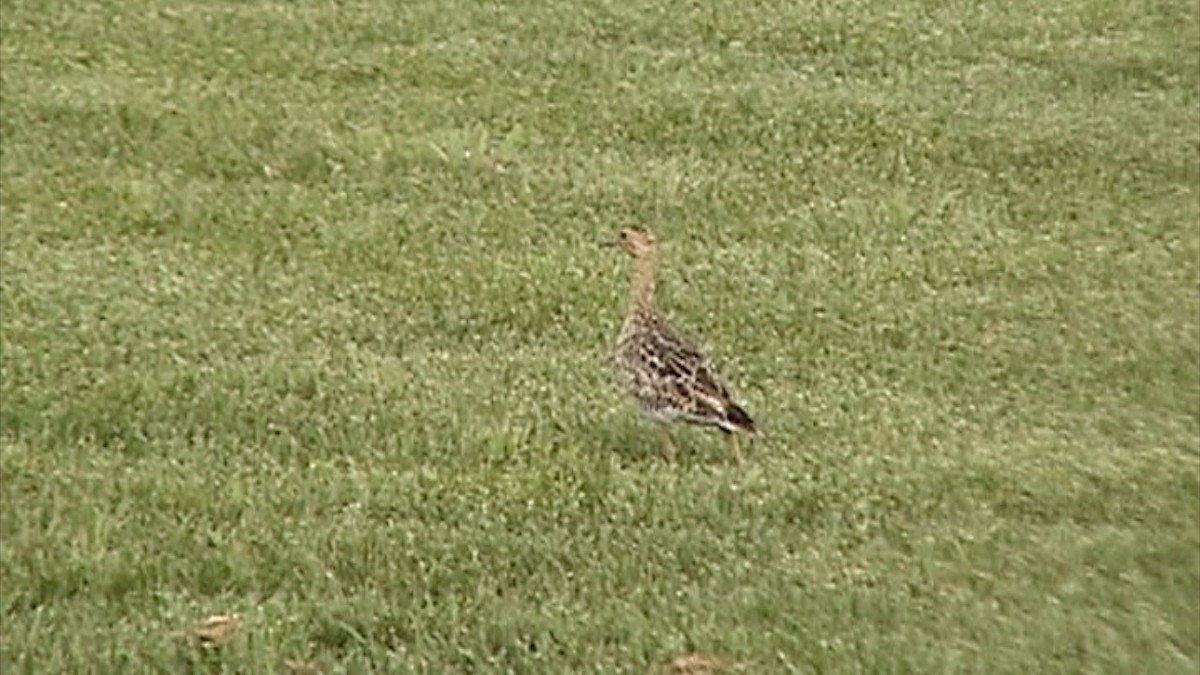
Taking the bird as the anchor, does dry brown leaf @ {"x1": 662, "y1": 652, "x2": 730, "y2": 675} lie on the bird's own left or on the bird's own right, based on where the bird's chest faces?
on the bird's own left

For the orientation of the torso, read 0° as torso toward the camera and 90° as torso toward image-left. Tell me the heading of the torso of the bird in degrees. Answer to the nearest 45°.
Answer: approximately 90°

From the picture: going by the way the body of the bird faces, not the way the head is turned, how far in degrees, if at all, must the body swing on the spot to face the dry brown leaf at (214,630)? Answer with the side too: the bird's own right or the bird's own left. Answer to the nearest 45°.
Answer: approximately 45° to the bird's own left
